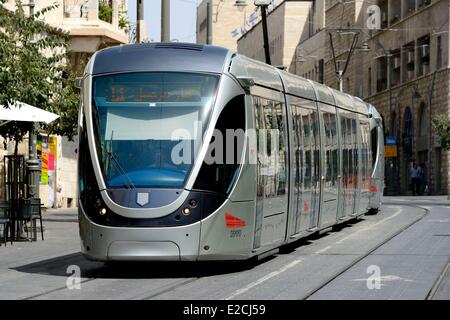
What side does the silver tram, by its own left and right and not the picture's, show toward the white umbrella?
right

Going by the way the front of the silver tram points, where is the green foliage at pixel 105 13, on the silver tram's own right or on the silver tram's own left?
on the silver tram's own right

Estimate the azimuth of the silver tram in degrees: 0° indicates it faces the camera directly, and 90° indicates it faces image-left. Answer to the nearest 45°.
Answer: approximately 45°

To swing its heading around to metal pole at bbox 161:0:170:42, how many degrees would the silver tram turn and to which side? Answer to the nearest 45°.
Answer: approximately 135° to its right
